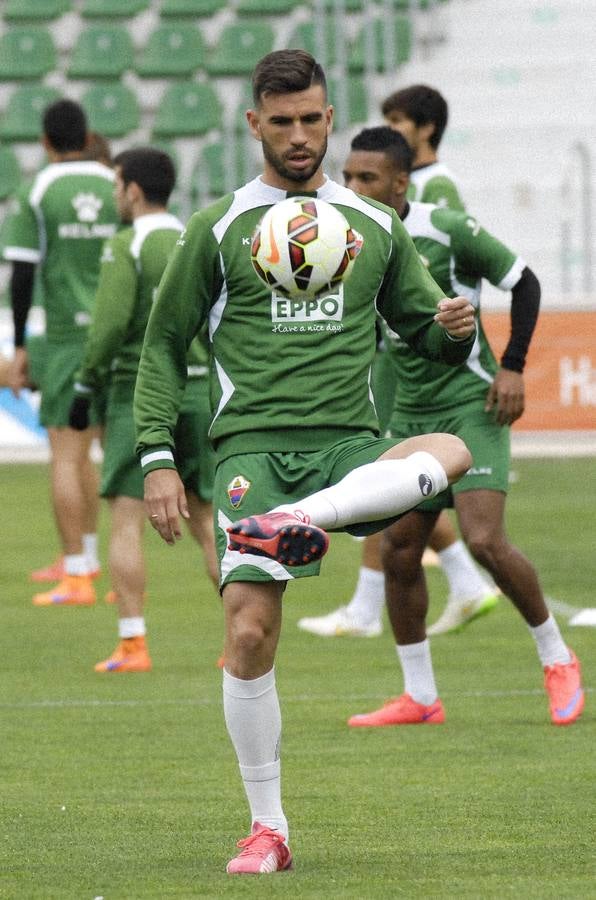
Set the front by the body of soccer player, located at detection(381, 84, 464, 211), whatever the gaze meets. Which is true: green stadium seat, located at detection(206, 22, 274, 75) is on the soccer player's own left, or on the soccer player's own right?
on the soccer player's own right

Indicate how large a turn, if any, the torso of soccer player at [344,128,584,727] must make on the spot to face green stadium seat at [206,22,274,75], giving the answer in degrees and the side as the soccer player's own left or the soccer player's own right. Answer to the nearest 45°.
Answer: approximately 135° to the soccer player's own right

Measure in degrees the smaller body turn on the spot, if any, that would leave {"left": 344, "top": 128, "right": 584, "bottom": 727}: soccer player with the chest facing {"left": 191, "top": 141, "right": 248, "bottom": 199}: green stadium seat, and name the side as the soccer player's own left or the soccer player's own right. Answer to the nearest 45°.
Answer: approximately 135° to the soccer player's own right

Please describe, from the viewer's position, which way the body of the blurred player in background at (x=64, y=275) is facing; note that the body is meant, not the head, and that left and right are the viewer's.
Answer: facing away from the viewer and to the left of the viewer
